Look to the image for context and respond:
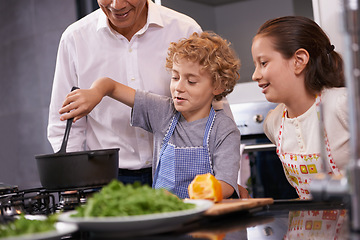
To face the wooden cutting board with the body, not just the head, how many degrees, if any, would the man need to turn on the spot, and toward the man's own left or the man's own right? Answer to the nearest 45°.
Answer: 0° — they already face it

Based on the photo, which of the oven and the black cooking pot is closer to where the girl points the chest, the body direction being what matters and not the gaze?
the black cooking pot

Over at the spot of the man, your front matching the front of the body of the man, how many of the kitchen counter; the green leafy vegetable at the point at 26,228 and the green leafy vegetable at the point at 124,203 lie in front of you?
3

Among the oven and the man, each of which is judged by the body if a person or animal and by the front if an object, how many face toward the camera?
2

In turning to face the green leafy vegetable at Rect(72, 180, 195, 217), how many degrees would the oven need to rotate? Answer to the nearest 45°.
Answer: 0° — it already faces it

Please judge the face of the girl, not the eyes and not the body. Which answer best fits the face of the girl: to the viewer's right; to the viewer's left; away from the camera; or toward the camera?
to the viewer's left

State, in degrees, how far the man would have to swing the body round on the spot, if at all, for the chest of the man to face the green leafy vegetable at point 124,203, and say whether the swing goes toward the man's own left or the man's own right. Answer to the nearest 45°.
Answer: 0° — they already face it

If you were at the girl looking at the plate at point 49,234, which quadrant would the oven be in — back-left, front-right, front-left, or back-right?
back-right
